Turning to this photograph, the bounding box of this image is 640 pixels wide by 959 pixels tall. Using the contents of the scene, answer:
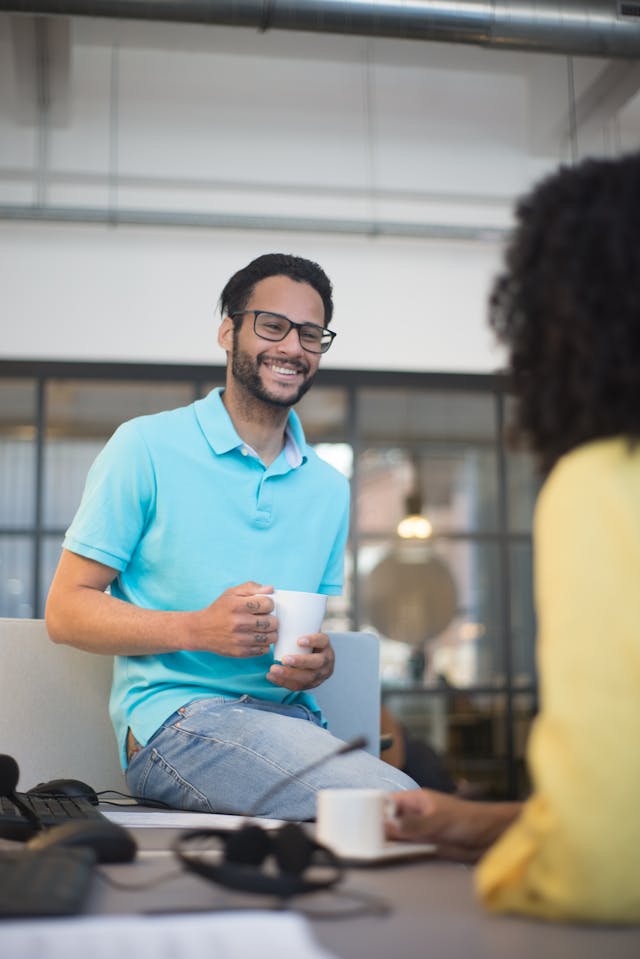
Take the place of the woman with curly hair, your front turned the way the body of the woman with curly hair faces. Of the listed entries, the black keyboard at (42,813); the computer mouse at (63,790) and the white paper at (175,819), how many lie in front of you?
3

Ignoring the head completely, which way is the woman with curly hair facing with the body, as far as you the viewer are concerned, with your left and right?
facing away from the viewer and to the left of the viewer

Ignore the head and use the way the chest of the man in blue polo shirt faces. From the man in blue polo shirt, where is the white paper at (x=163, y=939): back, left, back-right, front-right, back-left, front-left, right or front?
front-right

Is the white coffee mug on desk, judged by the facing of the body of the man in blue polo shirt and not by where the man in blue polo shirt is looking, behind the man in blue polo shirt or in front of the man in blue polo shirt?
in front

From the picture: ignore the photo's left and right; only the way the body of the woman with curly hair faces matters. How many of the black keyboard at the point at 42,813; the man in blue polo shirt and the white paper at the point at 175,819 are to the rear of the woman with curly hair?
0

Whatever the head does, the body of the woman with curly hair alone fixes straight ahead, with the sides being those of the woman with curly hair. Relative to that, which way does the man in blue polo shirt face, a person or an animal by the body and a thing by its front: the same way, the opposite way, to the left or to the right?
the opposite way

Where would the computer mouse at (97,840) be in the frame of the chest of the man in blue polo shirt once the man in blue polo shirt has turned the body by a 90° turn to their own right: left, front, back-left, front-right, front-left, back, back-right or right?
front-left

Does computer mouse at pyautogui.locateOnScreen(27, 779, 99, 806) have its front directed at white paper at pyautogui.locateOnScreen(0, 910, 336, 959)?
no

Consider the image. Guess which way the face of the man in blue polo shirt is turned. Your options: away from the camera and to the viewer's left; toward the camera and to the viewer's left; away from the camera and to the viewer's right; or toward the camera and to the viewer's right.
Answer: toward the camera and to the viewer's right

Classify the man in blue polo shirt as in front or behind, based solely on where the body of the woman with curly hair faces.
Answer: in front

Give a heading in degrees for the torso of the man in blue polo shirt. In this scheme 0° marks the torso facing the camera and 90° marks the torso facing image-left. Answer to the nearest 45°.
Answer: approximately 315°
